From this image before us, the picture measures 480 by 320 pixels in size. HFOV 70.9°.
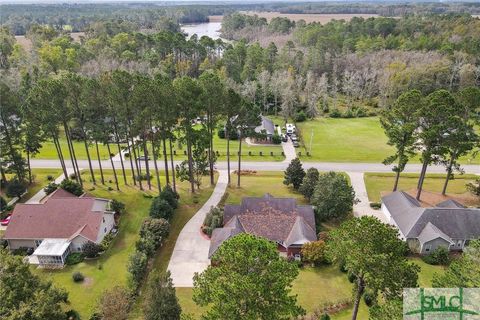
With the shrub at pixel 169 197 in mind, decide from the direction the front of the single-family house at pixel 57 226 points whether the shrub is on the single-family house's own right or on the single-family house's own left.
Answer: on the single-family house's own right

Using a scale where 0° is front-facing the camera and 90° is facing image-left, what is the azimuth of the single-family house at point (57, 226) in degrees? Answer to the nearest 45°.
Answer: approximately 180°

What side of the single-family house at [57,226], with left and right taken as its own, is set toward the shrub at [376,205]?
right

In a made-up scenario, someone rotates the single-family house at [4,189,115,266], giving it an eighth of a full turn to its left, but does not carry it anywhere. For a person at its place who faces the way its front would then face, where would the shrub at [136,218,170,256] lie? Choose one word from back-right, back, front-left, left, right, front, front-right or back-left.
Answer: back

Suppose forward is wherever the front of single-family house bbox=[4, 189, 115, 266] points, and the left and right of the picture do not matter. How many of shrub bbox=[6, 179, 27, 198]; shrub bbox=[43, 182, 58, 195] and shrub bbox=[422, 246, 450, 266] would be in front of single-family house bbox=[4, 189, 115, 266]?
2

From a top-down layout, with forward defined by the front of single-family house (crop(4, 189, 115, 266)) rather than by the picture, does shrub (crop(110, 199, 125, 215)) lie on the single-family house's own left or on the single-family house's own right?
on the single-family house's own right

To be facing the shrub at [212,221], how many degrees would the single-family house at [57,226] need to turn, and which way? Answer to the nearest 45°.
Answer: approximately 135° to its right

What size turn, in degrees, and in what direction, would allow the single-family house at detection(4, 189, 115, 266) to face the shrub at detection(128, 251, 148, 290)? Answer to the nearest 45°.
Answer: approximately 135° to its right

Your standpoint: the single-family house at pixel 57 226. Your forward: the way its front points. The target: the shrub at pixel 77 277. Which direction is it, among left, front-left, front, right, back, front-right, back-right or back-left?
back

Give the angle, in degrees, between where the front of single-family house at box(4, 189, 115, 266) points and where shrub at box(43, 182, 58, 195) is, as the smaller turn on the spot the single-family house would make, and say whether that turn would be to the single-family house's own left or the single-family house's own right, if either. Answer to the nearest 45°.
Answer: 0° — it already faces it

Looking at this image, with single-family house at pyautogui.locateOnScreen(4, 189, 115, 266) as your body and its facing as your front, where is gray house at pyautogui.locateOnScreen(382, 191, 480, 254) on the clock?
The gray house is roughly at 4 o'clock from the single-family house.

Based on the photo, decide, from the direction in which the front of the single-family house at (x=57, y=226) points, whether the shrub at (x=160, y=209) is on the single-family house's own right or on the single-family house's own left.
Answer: on the single-family house's own right
